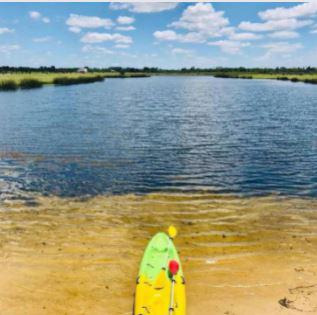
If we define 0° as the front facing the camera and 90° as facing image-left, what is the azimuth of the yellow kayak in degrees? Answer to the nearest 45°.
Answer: approximately 180°
